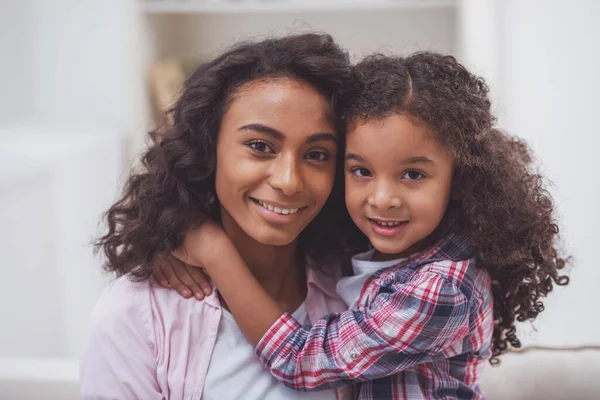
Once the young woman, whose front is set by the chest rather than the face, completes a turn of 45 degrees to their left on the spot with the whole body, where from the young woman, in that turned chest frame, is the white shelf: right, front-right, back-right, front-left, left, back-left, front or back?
left

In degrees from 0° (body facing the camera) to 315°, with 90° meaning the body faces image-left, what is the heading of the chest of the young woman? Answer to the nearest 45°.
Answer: approximately 315°
